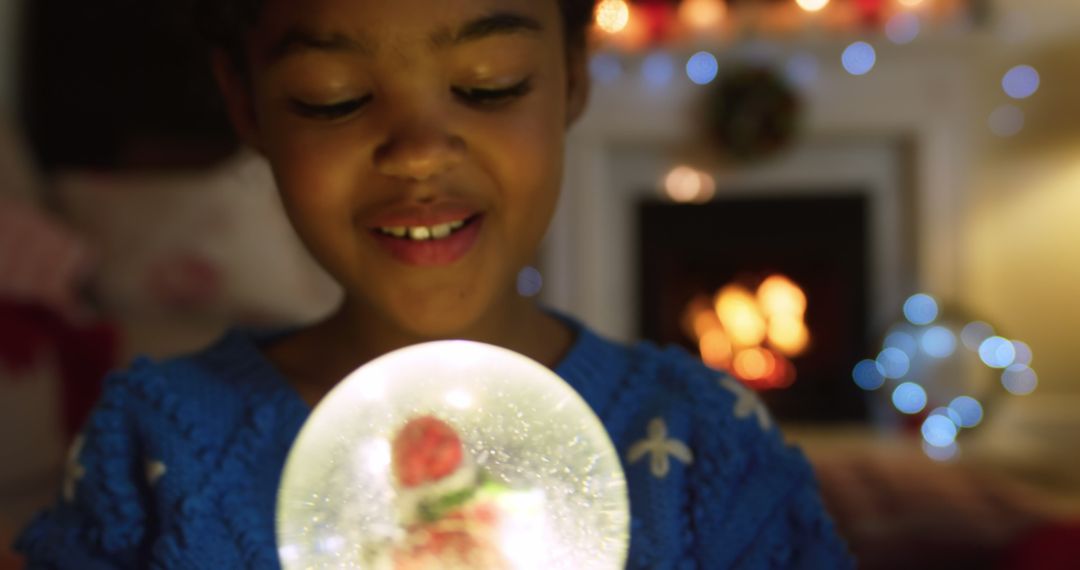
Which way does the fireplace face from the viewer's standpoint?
toward the camera

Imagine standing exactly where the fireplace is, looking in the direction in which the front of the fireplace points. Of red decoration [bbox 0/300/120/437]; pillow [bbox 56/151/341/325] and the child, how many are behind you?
0

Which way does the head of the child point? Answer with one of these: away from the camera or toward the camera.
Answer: toward the camera

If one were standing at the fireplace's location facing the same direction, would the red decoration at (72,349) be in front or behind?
in front

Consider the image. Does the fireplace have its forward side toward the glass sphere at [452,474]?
yes

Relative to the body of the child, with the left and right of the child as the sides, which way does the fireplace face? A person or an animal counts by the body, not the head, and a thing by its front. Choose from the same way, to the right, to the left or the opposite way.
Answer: the same way

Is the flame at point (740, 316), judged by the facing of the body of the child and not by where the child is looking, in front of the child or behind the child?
behind

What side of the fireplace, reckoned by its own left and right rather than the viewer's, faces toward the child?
front

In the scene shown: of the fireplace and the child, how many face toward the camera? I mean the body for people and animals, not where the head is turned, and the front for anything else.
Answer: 2

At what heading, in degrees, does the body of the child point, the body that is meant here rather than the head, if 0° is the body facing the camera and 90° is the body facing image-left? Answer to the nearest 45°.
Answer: approximately 0°

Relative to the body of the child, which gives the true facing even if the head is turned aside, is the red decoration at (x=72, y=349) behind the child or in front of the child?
behind

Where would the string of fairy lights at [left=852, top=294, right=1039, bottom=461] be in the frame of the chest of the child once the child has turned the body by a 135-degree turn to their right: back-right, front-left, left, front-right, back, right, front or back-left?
right

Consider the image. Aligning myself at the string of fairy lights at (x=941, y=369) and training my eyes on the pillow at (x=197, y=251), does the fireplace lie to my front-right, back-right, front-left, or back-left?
front-right

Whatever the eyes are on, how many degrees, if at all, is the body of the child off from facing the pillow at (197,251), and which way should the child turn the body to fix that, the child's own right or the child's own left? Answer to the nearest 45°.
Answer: approximately 180°

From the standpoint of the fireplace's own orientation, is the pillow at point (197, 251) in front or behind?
in front
